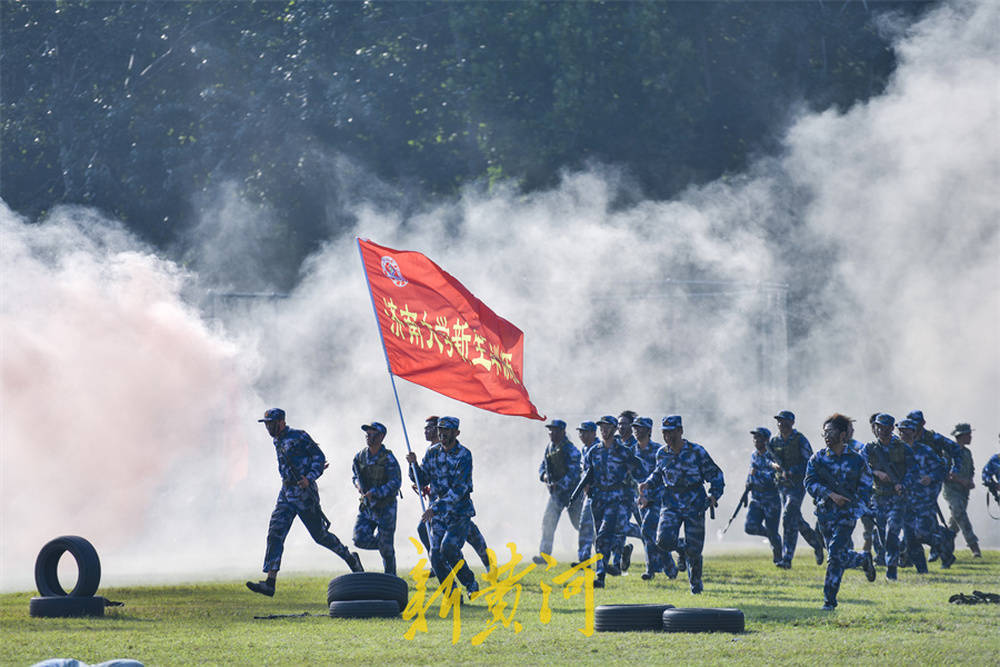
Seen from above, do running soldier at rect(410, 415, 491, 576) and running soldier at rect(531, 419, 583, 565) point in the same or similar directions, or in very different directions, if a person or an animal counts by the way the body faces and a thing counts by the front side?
same or similar directions

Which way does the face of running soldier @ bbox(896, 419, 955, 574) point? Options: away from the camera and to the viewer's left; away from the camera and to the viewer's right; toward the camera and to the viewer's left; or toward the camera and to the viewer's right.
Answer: toward the camera and to the viewer's left

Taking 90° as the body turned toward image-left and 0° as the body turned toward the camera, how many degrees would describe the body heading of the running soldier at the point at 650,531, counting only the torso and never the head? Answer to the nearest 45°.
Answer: approximately 45°

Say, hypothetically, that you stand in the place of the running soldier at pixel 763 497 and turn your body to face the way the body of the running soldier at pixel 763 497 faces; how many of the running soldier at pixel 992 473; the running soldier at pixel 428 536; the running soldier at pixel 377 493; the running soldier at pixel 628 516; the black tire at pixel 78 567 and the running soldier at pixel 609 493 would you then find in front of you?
5

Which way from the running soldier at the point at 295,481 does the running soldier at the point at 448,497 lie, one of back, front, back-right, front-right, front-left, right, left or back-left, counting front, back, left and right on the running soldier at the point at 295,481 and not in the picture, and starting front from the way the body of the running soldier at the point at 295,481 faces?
back-left

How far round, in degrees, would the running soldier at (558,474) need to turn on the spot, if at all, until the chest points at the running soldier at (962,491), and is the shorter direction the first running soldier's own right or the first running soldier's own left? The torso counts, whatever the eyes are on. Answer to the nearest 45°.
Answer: approximately 135° to the first running soldier's own left

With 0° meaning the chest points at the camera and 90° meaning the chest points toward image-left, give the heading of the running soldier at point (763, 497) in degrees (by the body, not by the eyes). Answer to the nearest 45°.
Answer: approximately 45°

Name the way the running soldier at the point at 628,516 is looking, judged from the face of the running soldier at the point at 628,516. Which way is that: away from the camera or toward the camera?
toward the camera

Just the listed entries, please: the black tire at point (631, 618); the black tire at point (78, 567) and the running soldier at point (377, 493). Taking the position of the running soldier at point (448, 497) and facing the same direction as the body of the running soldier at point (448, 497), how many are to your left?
1

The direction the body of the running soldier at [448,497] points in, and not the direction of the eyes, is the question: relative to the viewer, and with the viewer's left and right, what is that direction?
facing the viewer and to the left of the viewer

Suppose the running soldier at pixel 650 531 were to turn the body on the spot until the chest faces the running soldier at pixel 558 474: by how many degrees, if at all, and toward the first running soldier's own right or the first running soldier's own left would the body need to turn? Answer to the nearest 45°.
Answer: approximately 90° to the first running soldier's own right

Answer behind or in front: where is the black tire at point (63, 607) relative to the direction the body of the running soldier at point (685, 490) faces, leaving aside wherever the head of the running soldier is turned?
in front
